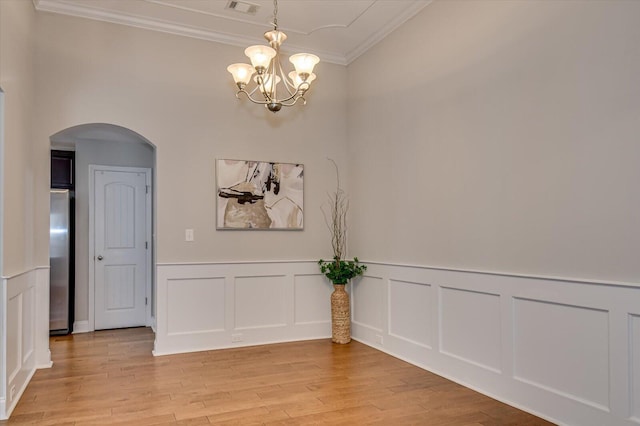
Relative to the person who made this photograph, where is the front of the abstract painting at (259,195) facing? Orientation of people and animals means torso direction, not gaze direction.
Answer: facing the viewer

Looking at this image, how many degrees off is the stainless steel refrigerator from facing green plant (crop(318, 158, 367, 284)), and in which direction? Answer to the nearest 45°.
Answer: approximately 45° to its left

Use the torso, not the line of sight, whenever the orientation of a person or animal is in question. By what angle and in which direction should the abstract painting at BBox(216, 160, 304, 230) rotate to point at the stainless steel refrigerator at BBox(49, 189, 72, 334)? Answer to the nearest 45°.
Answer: approximately 135° to its right

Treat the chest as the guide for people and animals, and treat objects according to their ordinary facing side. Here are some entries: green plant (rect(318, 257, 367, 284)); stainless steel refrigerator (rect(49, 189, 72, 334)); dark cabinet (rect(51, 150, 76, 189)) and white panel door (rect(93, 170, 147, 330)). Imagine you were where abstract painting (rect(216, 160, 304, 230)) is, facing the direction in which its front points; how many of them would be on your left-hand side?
1

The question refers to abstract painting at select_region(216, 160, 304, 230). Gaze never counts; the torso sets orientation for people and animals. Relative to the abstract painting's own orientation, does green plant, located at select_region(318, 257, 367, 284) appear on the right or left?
on its left

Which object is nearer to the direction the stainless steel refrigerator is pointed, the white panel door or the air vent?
the air vent

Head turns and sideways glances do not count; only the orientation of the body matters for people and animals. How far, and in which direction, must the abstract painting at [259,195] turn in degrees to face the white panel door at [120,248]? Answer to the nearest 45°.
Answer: approximately 135° to its right

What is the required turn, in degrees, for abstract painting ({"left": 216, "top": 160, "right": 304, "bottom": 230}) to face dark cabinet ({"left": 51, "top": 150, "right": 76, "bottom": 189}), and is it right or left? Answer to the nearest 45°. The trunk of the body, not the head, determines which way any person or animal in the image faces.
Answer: approximately 135° to its right

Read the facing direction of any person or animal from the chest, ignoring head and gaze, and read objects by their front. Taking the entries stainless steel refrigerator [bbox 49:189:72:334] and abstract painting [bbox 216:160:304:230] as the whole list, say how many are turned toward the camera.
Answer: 2

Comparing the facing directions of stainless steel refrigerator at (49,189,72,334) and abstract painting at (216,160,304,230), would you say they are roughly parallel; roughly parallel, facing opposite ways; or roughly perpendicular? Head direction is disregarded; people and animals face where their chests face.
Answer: roughly parallel

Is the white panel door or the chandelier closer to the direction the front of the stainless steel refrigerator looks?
the chandelier

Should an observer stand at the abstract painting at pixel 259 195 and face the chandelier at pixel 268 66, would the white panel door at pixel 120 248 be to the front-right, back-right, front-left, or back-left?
back-right
